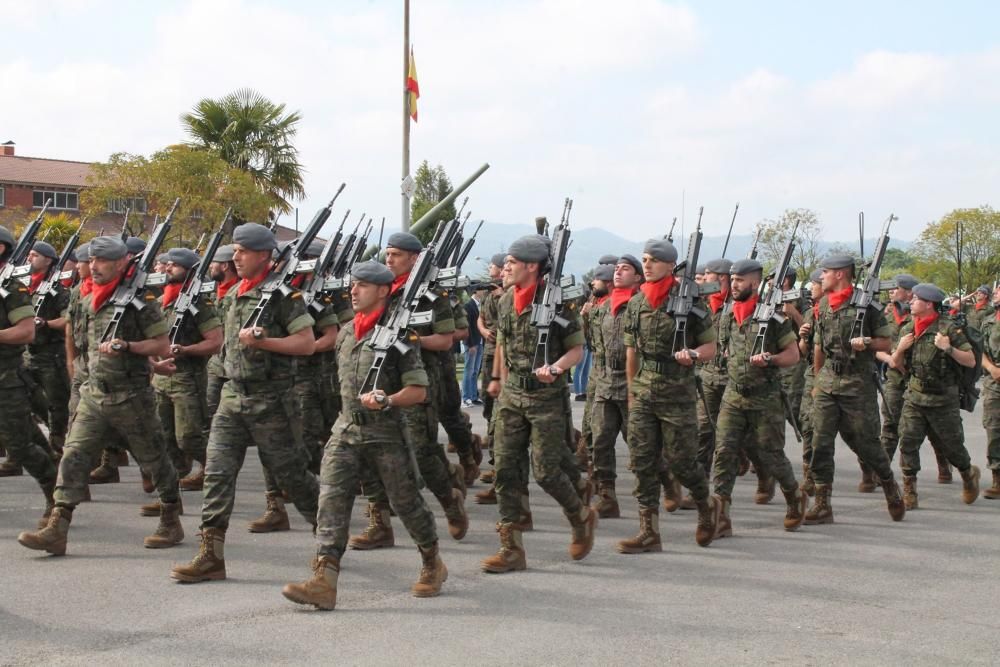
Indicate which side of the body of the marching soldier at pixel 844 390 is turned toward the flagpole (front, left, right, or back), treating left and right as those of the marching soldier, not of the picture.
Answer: right

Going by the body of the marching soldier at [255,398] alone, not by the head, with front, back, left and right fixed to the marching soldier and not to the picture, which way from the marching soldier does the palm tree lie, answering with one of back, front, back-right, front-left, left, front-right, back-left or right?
back-right

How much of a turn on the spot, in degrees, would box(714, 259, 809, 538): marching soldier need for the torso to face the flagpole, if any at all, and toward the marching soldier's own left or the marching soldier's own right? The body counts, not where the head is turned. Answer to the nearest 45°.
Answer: approximately 90° to the marching soldier's own right

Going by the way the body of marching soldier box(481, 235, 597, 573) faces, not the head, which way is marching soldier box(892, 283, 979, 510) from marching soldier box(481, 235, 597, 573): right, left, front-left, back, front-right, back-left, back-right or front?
back

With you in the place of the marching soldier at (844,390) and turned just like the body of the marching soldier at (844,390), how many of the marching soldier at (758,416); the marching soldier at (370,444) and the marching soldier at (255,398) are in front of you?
3

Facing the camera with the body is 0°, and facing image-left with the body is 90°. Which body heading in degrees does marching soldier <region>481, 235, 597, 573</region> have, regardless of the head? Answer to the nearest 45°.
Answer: approximately 45°

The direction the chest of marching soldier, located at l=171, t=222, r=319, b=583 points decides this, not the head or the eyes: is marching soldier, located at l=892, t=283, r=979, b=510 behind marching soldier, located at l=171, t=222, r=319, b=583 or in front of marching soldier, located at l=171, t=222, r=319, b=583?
behind

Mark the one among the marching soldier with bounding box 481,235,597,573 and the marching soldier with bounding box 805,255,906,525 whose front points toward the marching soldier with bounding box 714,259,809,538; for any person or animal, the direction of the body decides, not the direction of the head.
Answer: the marching soldier with bounding box 805,255,906,525

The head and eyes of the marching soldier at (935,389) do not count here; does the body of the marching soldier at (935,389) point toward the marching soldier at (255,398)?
yes

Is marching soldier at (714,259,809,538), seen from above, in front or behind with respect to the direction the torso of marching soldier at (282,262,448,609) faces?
behind

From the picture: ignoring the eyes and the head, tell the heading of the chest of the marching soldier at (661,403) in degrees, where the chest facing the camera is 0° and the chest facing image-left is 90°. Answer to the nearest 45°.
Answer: approximately 45°

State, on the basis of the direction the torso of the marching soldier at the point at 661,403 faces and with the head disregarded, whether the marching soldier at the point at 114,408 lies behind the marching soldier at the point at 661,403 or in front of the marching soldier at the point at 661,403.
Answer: in front

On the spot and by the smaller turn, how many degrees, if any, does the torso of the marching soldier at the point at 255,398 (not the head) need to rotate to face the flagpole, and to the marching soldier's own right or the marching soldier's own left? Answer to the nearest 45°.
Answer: approximately 135° to the marching soldier's own right
